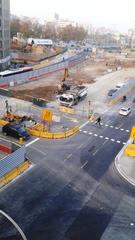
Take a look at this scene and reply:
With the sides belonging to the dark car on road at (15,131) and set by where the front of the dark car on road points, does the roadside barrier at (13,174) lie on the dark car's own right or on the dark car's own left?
on the dark car's own right
